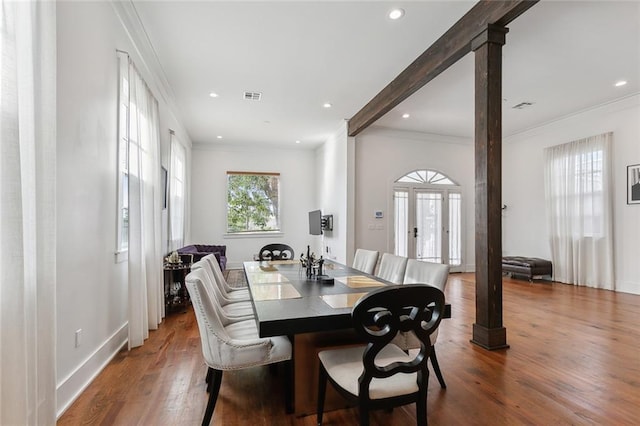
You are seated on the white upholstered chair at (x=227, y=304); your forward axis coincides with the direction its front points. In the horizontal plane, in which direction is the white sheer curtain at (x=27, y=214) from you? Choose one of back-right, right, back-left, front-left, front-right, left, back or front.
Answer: back-right

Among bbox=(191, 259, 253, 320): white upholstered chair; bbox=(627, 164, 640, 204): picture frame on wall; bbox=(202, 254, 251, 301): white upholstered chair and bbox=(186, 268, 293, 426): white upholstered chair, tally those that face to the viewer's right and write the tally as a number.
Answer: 3

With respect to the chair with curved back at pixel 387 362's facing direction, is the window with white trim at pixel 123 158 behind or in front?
in front

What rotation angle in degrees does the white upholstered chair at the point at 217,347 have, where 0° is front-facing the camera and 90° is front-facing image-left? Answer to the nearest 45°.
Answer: approximately 270°

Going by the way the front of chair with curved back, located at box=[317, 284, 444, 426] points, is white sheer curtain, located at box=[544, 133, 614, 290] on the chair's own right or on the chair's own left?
on the chair's own right

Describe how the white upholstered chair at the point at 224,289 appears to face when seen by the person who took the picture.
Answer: facing to the right of the viewer

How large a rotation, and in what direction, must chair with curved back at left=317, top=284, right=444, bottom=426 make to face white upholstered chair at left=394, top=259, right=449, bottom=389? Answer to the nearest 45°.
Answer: approximately 45° to its right

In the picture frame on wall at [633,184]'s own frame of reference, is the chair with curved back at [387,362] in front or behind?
in front

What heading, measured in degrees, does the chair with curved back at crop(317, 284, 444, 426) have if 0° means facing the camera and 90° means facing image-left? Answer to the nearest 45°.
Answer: approximately 135°

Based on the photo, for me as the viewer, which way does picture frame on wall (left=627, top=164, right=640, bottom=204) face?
facing the viewer and to the left of the viewer

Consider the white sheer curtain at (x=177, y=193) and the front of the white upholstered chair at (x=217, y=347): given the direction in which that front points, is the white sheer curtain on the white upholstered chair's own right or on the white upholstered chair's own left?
on the white upholstered chair's own left

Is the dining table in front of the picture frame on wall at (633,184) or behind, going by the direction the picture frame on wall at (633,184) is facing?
in front

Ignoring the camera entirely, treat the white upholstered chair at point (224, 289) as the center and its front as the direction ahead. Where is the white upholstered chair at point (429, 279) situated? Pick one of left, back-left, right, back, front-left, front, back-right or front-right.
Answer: front-right

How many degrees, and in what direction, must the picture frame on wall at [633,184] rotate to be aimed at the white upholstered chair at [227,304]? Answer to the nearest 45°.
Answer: approximately 45° to its left

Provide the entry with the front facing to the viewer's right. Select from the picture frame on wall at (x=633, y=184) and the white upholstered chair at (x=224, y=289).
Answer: the white upholstered chair

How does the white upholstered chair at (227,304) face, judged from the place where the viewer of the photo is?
facing to the right of the viewer

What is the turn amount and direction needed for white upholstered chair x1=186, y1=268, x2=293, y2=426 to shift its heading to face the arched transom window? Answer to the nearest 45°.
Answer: approximately 45° to its left

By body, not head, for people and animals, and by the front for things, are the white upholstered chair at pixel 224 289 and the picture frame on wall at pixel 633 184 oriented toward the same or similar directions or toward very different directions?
very different directions
